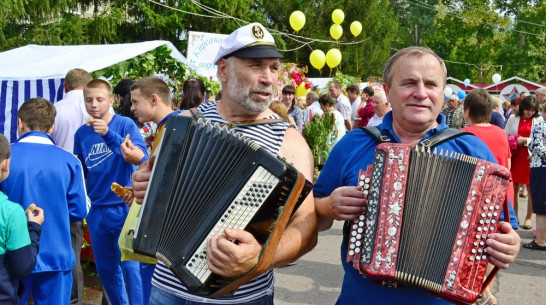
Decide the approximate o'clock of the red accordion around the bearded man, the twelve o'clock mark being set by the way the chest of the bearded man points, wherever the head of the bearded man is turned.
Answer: The red accordion is roughly at 10 o'clock from the bearded man.

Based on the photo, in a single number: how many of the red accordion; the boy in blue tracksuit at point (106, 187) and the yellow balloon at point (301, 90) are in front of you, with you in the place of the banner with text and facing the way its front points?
2

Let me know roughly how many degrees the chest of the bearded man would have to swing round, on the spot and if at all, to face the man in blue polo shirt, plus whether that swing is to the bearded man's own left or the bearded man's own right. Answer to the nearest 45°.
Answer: approximately 90° to the bearded man's own left

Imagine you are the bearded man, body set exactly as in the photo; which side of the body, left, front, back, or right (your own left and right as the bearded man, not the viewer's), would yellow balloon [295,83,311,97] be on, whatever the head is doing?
back

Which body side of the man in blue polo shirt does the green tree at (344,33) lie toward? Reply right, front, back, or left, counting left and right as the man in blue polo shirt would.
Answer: back

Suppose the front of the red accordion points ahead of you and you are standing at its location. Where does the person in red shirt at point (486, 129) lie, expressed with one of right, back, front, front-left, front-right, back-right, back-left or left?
back

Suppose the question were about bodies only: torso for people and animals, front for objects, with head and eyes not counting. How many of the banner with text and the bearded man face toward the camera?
2

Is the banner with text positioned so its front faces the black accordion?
yes

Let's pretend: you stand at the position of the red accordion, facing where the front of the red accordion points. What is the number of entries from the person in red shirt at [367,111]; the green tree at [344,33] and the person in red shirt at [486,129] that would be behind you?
3

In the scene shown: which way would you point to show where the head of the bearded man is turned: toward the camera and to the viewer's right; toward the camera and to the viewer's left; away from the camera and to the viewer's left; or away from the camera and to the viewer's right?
toward the camera and to the viewer's right
